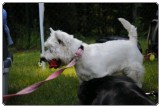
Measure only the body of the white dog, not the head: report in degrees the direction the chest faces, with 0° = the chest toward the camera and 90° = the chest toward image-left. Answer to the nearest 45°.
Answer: approximately 90°

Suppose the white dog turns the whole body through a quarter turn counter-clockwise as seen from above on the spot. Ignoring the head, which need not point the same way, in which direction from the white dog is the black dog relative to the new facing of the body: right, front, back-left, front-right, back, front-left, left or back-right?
front
